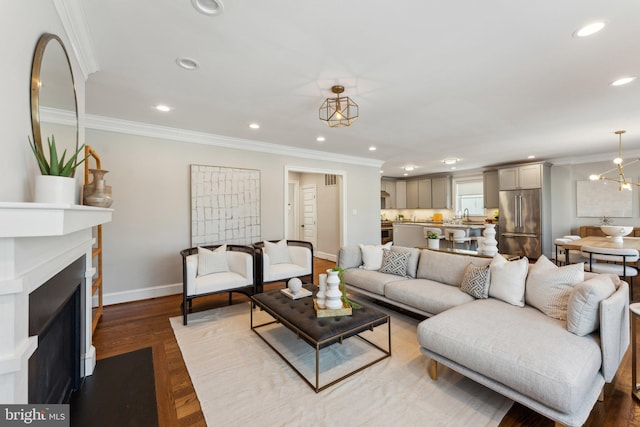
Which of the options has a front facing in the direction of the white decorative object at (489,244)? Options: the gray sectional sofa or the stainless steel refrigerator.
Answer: the stainless steel refrigerator

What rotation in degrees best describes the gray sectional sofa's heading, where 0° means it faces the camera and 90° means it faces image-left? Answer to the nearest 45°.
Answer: approximately 45°

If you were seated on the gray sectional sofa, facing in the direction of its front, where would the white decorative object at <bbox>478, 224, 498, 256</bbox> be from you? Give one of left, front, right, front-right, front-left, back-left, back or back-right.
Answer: back-right

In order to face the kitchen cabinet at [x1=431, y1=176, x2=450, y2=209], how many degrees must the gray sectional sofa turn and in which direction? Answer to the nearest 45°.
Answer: approximately 135° to its right

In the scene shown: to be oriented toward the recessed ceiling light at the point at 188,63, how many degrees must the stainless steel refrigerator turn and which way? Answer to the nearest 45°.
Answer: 0° — it already faces it

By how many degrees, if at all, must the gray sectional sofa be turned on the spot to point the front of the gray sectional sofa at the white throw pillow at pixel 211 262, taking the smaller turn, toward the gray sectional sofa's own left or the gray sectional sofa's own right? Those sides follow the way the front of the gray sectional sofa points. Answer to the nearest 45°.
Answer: approximately 45° to the gray sectional sofa's own right

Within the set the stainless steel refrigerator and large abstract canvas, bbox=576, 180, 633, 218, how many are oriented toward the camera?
2

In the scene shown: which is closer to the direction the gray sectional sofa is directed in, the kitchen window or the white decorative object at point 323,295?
the white decorative object

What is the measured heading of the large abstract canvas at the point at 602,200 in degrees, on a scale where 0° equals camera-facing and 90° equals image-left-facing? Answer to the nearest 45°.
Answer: approximately 0°
